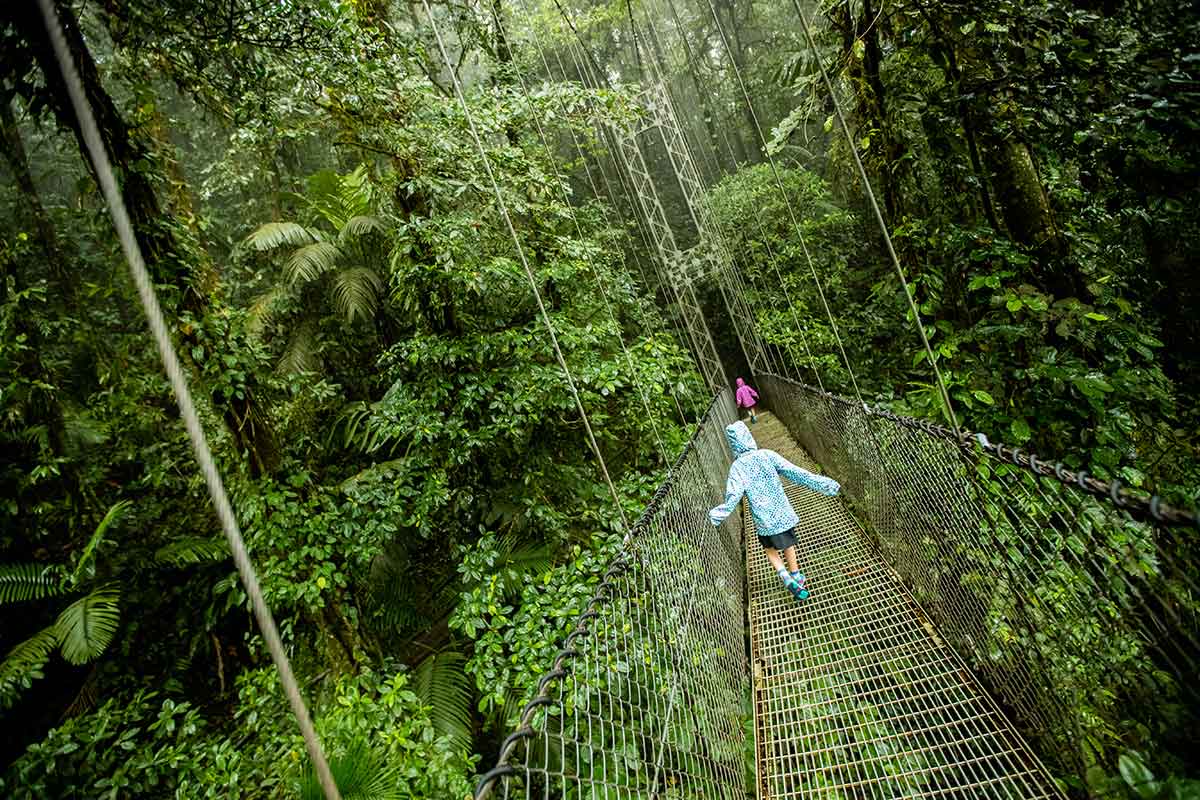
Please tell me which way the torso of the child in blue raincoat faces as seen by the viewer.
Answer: away from the camera
